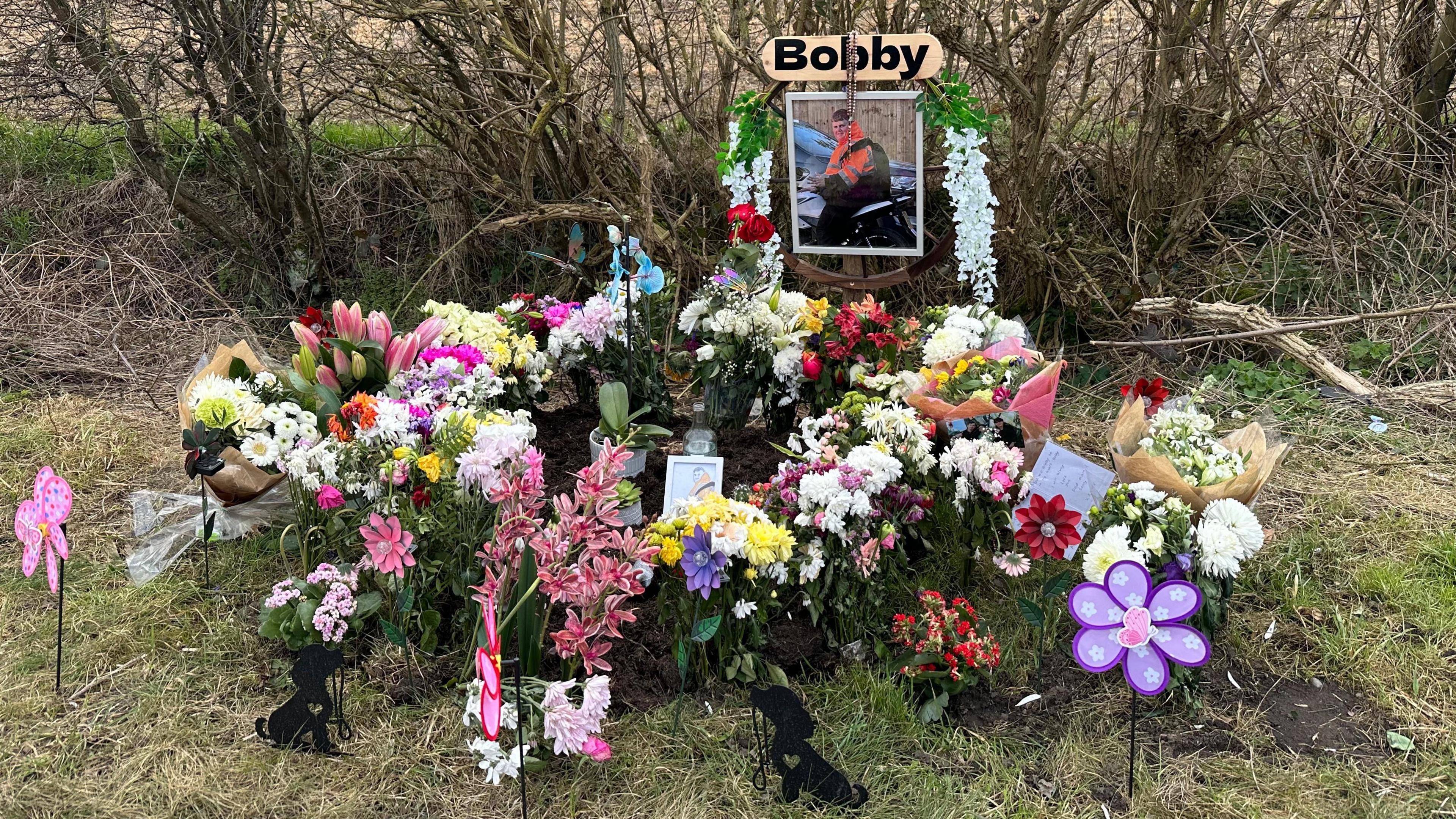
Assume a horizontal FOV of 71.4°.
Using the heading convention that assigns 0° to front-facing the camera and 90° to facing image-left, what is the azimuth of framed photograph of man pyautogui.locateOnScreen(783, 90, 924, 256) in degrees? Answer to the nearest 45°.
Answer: approximately 0°

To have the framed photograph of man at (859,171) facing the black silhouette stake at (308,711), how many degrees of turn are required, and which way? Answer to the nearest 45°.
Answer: approximately 45° to its right

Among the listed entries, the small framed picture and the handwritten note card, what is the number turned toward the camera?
2

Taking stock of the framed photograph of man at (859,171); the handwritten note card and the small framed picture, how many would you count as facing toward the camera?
3

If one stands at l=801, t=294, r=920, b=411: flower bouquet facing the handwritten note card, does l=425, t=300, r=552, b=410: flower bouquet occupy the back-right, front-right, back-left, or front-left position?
back-right

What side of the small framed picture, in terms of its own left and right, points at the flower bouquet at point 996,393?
left

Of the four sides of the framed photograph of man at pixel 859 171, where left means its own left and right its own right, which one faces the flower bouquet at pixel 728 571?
front

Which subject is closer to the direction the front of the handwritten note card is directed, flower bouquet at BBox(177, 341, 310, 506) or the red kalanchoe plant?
the red kalanchoe plant

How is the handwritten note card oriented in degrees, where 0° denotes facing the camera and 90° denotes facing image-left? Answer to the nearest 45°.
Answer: approximately 0°

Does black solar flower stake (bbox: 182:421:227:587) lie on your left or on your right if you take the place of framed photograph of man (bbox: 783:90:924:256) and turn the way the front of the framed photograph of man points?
on your right

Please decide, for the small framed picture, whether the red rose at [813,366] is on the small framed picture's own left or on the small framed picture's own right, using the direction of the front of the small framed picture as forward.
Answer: on the small framed picture's own left

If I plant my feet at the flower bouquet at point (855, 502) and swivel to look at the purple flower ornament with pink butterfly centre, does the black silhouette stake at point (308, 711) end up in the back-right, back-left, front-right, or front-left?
back-right

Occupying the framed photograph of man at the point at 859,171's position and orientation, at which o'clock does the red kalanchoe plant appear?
The red kalanchoe plant is roughly at 12 o'clock from the framed photograph of man.

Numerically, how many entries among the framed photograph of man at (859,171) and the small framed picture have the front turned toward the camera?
2

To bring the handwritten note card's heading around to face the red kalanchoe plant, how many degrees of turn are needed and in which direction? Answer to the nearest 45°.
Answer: approximately 45° to its right

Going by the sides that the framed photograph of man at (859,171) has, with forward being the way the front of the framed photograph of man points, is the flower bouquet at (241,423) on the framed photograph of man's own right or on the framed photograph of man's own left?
on the framed photograph of man's own right
